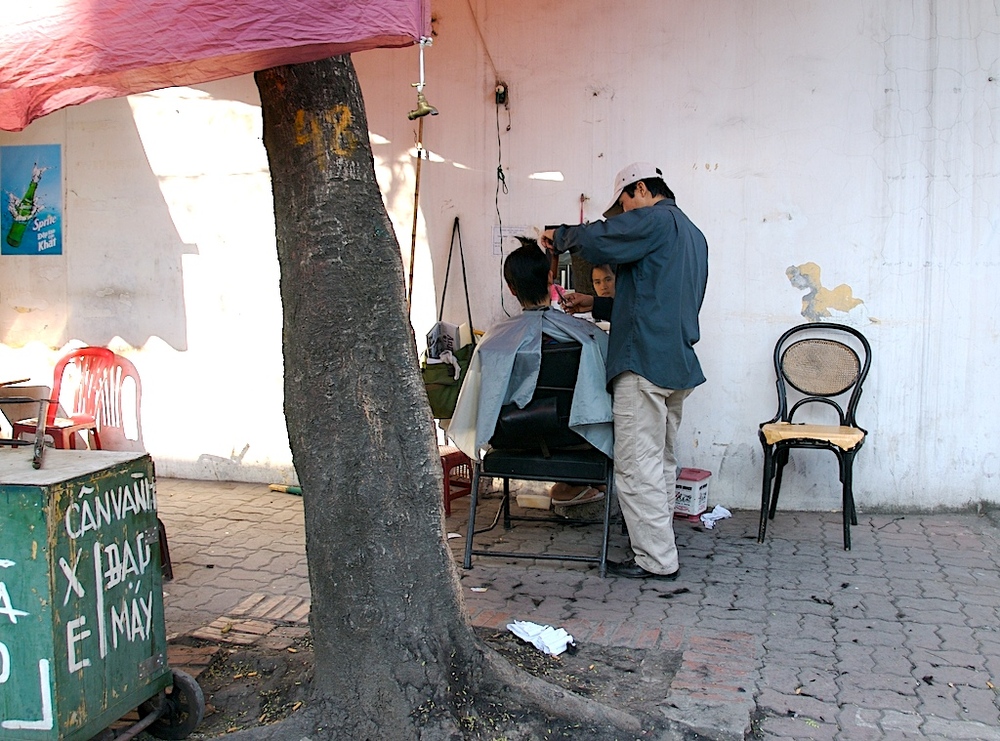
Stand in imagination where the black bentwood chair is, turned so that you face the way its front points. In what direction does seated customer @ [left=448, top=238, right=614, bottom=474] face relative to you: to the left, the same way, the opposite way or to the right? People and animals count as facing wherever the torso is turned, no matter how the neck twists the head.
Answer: the opposite way

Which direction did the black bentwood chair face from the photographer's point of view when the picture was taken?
facing the viewer

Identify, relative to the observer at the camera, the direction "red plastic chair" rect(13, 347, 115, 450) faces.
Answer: facing the viewer and to the left of the viewer

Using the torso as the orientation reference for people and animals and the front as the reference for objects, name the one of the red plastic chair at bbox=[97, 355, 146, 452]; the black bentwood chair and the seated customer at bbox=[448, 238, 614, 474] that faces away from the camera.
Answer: the seated customer

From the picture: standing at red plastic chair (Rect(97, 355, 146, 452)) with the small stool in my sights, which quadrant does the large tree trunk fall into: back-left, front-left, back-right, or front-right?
front-right

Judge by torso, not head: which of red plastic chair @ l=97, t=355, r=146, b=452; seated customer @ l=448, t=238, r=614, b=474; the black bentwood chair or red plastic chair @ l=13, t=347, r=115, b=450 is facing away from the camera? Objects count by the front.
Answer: the seated customer

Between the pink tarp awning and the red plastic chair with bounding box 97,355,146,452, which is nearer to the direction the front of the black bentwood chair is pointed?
the pink tarp awning

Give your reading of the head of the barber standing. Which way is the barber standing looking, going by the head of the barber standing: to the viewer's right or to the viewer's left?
to the viewer's left

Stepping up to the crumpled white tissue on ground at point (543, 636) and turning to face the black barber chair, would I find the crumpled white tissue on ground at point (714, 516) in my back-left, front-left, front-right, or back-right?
front-right

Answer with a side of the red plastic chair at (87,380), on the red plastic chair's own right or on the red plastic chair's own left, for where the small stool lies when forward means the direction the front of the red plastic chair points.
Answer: on the red plastic chair's own left

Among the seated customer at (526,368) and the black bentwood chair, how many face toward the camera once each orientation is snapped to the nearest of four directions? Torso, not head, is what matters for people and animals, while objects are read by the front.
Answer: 1

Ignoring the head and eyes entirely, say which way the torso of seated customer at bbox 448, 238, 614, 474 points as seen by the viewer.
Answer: away from the camera

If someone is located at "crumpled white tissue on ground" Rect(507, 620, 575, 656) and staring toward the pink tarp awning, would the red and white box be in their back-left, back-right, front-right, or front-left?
back-right
